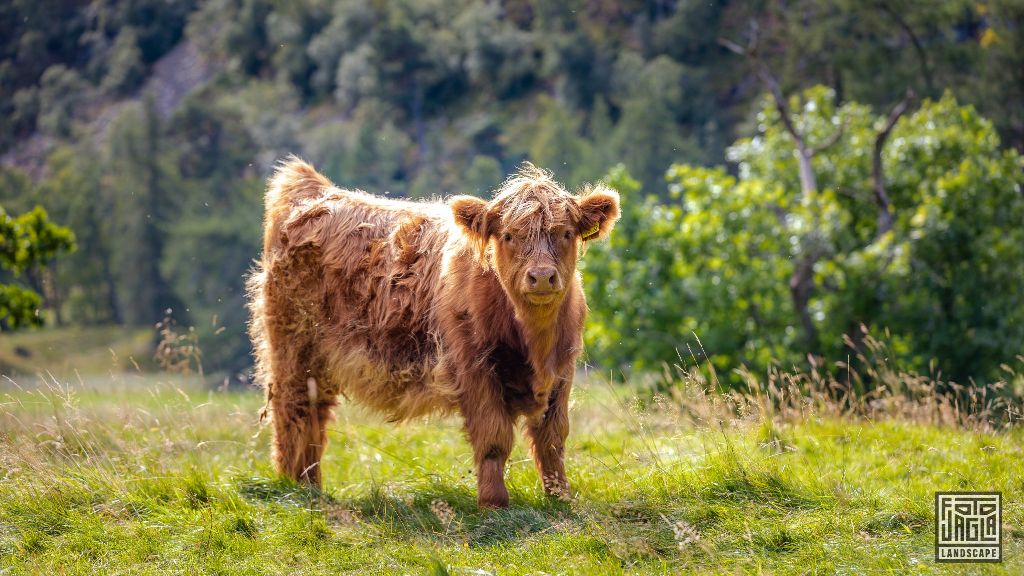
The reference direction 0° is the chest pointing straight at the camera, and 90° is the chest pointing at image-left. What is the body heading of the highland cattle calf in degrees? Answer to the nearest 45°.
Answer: approximately 315°

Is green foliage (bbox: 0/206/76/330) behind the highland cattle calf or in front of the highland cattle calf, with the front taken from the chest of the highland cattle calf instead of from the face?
behind

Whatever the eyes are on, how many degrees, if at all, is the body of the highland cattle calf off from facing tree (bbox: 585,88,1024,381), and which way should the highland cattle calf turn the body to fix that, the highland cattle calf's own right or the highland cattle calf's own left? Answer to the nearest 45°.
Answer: approximately 90° to the highland cattle calf's own left
